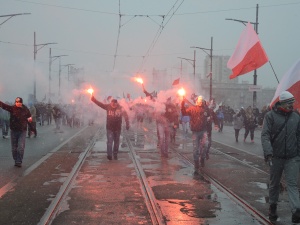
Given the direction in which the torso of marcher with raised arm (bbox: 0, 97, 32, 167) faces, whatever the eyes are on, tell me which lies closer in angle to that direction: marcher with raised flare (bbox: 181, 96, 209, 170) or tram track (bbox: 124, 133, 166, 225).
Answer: the tram track

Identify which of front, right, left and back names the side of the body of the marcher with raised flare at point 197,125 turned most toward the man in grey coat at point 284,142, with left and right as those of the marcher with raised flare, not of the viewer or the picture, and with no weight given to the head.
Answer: front

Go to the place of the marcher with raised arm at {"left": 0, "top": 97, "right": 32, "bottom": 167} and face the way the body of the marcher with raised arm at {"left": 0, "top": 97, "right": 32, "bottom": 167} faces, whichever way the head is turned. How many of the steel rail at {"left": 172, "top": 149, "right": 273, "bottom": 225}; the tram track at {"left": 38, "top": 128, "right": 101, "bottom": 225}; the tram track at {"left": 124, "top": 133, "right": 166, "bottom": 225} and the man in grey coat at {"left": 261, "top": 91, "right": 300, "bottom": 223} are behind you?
0

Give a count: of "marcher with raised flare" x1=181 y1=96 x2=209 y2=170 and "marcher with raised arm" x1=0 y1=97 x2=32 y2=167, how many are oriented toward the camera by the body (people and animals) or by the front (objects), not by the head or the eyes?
2

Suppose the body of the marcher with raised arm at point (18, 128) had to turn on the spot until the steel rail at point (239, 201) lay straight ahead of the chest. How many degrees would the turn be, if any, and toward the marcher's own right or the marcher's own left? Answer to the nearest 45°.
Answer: approximately 45° to the marcher's own left

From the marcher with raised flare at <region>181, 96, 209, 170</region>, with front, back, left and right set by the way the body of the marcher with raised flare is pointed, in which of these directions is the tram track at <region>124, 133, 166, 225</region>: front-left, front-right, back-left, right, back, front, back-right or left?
front

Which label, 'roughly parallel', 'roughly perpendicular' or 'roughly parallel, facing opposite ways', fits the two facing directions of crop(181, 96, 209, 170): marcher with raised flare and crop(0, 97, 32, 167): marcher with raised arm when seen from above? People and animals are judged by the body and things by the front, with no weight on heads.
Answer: roughly parallel

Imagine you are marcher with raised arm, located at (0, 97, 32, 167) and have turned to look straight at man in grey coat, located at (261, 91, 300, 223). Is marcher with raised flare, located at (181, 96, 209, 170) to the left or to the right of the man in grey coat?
left

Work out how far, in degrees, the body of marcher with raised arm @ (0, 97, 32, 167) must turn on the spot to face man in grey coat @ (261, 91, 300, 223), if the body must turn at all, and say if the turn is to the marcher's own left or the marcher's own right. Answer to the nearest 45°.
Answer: approximately 45° to the marcher's own left

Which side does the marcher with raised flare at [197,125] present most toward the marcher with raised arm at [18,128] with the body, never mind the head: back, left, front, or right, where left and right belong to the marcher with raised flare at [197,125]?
right

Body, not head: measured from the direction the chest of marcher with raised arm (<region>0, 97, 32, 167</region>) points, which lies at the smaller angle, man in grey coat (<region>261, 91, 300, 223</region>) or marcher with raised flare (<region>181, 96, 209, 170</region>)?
the man in grey coat

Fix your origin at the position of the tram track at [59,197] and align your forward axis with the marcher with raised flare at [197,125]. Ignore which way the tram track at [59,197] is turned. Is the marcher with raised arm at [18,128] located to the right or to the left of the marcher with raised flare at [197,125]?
left

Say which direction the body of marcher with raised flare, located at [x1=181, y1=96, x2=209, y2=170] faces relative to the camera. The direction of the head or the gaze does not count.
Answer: toward the camera

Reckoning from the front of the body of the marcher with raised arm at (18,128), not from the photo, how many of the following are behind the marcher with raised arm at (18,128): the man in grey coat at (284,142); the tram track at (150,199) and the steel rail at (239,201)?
0

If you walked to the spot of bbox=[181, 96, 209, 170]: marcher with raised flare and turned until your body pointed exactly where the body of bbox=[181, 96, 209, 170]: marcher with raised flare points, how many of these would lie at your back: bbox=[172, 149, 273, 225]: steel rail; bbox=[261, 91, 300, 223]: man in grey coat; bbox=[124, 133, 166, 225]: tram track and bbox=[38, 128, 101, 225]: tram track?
0

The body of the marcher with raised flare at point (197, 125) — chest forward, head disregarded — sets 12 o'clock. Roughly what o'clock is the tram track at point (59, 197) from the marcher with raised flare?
The tram track is roughly at 1 o'clock from the marcher with raised flare.
